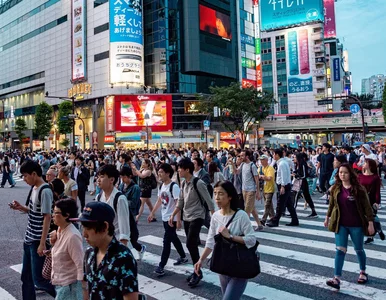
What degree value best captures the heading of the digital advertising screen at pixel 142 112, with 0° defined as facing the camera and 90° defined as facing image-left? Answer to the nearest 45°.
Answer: approximately 0°

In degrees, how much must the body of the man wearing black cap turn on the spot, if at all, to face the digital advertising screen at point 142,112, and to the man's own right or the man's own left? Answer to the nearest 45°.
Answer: approximately 135° to the man's own right

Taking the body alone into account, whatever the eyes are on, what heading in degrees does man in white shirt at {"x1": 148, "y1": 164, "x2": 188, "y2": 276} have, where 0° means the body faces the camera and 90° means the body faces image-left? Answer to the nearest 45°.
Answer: approximately 45°

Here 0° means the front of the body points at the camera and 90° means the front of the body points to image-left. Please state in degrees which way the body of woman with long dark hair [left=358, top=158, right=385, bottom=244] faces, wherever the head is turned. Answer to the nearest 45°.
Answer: approximately 45°

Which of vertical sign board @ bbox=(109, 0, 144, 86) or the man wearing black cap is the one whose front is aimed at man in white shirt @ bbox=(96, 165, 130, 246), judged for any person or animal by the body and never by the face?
the vertical sign board

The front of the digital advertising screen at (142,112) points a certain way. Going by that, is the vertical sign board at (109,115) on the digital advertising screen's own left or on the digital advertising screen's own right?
on the digital advertising screen's own right

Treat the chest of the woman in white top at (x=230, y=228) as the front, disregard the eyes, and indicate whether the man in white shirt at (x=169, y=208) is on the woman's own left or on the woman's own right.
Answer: on the woman's own right

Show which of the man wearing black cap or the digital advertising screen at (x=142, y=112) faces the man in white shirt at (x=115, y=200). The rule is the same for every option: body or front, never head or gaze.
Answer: the digital advertising screen
